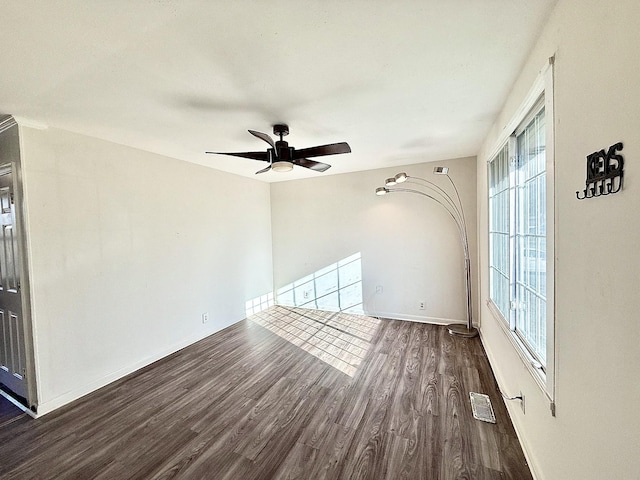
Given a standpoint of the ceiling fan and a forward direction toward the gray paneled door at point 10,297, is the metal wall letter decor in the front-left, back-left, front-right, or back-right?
back-left

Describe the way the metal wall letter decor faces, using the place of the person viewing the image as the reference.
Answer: facing the viewer and to the left of the viewer

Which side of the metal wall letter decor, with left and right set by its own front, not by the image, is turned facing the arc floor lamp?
right

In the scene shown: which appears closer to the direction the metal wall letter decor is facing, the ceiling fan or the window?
the ceiling fan

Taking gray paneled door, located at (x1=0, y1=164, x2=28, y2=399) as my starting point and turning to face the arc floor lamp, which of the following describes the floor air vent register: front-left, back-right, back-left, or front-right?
front-right

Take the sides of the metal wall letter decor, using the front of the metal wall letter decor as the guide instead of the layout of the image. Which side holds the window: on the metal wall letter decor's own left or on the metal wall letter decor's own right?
on the metal wall letter decor's own right

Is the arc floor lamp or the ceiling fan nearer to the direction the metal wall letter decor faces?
the ceiling fan

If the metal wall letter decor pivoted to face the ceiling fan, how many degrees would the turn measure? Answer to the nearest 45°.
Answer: approximately 45° to its right

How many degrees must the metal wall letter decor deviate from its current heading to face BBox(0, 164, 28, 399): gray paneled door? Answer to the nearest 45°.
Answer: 0° — it already faces it
